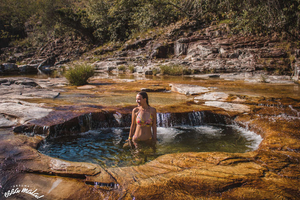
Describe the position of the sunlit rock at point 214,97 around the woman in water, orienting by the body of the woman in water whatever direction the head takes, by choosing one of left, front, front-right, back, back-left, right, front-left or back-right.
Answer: back-left

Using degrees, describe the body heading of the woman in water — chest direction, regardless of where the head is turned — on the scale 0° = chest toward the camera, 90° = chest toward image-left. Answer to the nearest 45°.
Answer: approximately 0°

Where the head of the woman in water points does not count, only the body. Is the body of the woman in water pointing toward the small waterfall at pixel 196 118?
no

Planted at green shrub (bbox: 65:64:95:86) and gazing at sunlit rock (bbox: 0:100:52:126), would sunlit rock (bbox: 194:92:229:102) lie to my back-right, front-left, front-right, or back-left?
front-left

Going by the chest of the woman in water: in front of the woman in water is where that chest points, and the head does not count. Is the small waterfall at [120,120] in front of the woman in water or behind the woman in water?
behind

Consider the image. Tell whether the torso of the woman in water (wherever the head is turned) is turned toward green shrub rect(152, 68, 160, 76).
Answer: no

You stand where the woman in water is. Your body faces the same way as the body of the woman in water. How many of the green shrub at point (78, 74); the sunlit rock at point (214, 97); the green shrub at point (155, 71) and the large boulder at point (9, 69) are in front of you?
0

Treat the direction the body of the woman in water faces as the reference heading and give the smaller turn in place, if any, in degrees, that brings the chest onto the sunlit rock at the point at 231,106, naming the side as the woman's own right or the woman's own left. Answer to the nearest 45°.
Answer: approximately 135° to the woman's own left

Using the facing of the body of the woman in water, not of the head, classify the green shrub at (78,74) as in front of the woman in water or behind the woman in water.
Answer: behind

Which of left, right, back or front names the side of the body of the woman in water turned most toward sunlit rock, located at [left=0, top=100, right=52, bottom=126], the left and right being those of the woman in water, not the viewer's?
right

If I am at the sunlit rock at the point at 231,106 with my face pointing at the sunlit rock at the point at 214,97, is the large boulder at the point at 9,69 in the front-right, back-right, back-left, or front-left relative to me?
front-left

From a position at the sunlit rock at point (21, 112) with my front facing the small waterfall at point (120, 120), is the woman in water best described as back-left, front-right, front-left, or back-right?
front-right

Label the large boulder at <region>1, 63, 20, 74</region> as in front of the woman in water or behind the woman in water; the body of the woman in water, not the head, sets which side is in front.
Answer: behind
